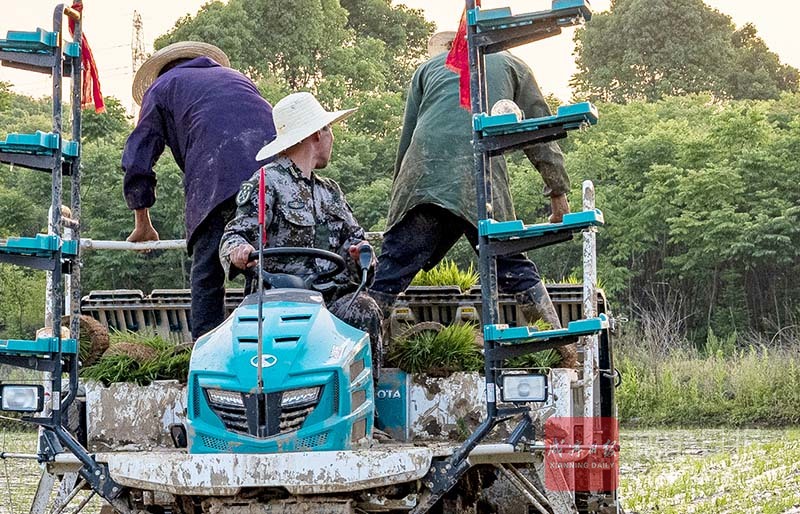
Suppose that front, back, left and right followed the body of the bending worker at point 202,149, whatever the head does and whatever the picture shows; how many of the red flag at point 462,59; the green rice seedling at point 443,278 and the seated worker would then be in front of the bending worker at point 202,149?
0

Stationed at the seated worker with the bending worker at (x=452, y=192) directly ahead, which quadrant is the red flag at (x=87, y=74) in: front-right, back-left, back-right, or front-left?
back-left

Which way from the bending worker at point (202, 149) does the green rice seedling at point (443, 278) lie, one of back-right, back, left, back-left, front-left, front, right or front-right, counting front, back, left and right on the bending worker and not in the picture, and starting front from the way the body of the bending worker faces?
back-right

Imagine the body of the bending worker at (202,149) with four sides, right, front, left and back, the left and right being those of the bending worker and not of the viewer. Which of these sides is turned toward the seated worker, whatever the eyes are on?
back

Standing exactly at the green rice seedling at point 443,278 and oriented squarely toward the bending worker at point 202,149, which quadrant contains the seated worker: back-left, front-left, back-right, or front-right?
front-left

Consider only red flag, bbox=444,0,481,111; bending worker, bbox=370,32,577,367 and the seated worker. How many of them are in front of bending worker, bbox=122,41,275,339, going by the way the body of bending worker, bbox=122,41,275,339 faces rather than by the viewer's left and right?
0

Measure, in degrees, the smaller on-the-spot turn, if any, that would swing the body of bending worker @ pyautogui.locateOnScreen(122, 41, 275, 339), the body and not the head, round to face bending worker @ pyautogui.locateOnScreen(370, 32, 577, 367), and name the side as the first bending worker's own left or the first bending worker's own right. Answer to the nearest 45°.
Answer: approximately 135° to the first bending worker's own right

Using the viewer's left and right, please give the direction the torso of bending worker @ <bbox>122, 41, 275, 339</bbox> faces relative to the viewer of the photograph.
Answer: facing away from the viewer and to the left of the viewer

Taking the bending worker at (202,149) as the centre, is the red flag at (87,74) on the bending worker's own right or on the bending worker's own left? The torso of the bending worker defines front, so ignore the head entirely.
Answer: on the bending worker's own left

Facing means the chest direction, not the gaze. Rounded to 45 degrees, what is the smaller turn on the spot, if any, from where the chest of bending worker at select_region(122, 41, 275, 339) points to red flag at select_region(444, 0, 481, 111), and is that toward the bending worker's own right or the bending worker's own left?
approximately 180°
